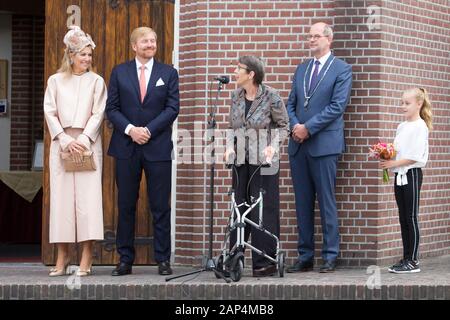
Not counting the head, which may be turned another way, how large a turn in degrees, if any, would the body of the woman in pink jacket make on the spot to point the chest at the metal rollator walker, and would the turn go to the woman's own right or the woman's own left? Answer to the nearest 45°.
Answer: approximately 45° to the woman's own left

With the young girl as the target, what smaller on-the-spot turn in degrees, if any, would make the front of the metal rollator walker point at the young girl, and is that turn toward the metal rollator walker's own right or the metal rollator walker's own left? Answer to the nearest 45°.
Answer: approximately 135° to the metal rollator walker's own left

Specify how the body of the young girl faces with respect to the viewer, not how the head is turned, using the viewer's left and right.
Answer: facing to the left of the viewer

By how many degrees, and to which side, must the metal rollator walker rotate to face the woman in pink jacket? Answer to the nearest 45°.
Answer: approximately 45° to its right

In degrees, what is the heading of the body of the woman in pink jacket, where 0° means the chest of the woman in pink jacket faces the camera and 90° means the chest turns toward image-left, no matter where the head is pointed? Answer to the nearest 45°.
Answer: approximately 0°

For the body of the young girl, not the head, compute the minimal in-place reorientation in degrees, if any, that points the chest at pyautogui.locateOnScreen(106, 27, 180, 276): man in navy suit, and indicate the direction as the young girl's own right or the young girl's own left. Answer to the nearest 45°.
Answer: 0° — they already face them

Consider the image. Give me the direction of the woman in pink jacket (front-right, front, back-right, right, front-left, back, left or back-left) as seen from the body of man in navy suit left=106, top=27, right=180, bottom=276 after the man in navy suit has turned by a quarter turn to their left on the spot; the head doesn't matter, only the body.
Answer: back

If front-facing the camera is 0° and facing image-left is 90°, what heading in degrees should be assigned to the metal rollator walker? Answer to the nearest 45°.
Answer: approximately 45°

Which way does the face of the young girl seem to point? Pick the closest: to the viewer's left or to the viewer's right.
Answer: to the viewer's left
